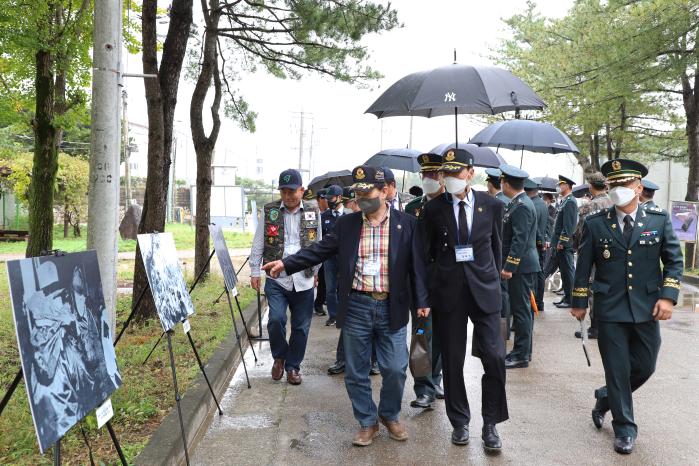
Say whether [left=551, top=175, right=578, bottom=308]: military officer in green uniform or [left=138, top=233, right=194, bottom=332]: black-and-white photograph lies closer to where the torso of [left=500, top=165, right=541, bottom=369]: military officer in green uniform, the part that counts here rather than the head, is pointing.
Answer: the black-and-white photograph

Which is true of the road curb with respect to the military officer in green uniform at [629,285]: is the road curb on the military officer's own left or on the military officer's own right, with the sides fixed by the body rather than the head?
on the military officer's own right

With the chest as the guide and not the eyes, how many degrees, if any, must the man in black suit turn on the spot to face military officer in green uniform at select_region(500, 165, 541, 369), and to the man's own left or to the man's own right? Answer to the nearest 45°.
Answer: approximately 180°

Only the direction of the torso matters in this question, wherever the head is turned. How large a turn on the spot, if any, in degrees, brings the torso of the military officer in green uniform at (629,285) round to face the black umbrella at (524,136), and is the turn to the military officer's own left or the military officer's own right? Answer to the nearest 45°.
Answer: approximately 180°

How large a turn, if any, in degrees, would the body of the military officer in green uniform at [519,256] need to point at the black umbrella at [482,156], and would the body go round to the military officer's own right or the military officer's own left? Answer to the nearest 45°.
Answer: approximately 90° to the military officer's own right

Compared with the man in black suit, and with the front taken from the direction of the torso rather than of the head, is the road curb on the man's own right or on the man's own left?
on the man's own right

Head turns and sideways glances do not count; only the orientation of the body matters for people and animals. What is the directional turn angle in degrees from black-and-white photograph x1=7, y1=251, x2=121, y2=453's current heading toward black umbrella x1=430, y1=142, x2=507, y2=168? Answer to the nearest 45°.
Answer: approximately 90° to its left
